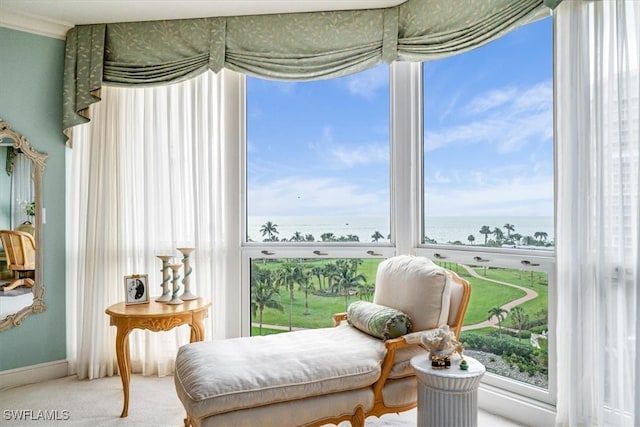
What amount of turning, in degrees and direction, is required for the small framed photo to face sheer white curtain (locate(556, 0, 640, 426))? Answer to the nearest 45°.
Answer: approximately 45° to its left

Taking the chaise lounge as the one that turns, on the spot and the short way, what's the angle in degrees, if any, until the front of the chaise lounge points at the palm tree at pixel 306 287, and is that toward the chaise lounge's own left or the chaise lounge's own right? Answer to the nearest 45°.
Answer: approximately 135° to the chaise lounge's own right

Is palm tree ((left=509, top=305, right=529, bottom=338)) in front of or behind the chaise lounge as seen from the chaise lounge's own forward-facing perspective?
behind

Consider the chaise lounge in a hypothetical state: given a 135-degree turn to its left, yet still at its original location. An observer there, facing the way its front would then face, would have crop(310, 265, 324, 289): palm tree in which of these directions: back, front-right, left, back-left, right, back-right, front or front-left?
left

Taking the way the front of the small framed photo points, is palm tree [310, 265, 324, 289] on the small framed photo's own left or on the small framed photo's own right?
on the small framed photo's own left

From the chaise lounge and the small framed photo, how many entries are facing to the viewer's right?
0

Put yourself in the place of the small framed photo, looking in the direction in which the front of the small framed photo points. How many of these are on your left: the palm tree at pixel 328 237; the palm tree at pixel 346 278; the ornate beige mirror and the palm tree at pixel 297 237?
3

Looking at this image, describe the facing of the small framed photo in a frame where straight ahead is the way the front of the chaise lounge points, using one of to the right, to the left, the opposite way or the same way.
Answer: to the left

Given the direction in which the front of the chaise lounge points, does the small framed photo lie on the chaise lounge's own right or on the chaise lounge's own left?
on the chaise lounge's own right

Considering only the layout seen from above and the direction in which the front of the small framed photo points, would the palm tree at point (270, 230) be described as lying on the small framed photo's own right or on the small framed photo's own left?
on the small framed photo's own left
